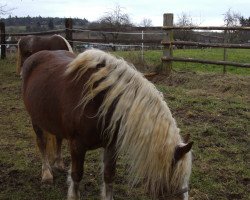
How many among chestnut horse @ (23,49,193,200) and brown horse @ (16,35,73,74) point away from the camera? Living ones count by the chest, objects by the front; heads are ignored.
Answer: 0

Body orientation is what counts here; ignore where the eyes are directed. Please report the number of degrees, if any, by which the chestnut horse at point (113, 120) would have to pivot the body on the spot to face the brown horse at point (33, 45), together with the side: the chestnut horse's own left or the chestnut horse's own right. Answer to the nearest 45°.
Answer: approximately 135° to the chestnut horse's own left

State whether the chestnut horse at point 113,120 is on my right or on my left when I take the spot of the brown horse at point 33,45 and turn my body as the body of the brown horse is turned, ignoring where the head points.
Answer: on my right

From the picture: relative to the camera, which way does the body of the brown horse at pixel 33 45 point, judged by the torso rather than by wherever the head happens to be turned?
to the viewer's right

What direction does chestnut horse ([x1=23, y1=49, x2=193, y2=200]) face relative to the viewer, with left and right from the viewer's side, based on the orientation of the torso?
facing the viewer and to the right of the viewer
